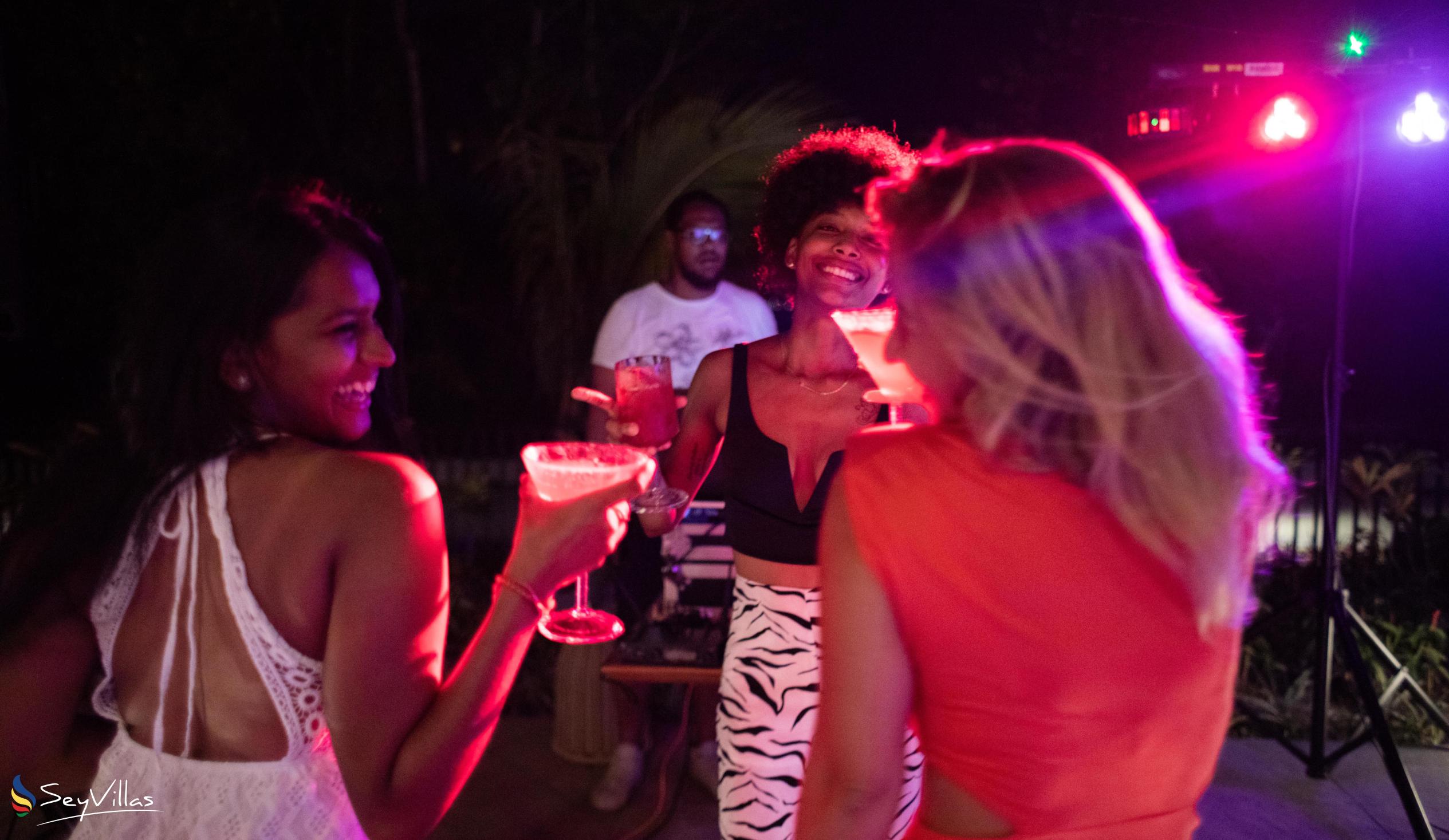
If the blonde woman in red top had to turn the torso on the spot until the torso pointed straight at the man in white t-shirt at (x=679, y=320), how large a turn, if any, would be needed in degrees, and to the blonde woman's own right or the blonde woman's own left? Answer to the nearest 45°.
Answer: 0° — they already face them

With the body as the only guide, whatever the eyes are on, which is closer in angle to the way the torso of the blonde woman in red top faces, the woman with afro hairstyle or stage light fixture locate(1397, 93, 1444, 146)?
the woman with afro hairstyle

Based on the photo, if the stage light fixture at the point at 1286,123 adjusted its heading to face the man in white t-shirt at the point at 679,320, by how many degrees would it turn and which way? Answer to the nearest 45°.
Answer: approximately 90° to its right

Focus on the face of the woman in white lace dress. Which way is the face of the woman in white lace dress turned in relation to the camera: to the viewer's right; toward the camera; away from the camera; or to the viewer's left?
to the viewer's right

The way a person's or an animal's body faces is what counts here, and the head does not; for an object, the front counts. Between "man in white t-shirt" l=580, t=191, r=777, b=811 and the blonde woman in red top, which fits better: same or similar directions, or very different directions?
very different directions

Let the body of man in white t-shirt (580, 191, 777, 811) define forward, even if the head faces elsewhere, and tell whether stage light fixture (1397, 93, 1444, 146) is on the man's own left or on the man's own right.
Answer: on the man's own left

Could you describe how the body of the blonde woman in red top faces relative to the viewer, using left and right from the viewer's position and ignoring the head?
facing away from the viewer and to the left of the viewer

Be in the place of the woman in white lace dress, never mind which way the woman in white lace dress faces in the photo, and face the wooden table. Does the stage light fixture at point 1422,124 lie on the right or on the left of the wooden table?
right

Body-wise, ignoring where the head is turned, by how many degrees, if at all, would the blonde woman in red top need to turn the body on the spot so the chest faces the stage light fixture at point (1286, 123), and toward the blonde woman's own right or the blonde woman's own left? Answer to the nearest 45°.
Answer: approximately 45° to the blonde woman's own right

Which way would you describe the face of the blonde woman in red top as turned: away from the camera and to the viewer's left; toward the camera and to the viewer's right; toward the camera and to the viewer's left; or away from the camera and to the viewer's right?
away from the camera and to the viewer's left

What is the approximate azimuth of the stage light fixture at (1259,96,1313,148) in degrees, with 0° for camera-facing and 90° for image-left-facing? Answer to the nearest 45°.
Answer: approximately 0°
